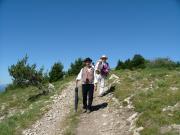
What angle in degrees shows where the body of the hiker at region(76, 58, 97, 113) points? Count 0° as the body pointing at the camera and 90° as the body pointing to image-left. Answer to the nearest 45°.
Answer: approximately 0°
